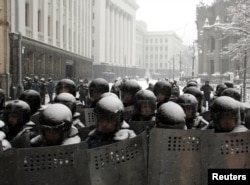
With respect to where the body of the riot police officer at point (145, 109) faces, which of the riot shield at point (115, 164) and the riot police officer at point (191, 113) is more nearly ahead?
the riot shield

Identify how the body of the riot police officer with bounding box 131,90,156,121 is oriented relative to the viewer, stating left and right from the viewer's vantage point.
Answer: facing the viewer

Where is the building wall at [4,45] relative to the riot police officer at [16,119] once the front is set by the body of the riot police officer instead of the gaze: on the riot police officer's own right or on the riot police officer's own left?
on the riot police officer's own right

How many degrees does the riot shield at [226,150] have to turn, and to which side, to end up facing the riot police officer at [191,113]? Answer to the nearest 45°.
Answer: approximately 180°

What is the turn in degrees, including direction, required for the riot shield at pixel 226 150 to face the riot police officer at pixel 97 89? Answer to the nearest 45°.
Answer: approximately 135° to its right

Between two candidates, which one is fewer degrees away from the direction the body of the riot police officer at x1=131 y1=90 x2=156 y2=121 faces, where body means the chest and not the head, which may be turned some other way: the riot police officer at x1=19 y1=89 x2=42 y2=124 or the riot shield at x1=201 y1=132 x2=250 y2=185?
the riot shield

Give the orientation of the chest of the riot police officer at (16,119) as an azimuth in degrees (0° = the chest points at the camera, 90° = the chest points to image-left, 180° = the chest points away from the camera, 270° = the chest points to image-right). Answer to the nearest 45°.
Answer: approximately 45°

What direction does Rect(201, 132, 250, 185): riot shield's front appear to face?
toward the camera

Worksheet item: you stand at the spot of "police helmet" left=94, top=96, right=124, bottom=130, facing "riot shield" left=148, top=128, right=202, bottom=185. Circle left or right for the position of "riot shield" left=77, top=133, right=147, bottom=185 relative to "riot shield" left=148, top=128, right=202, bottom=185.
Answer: right

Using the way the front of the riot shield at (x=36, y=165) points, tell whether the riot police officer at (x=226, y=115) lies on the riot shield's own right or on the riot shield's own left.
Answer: on the riot shield's own left

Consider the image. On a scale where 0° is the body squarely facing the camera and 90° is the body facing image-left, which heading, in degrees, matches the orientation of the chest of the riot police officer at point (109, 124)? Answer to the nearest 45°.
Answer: approximately 45°

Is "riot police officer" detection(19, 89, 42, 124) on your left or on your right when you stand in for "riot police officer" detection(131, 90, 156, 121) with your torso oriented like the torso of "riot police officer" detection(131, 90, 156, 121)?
on your right

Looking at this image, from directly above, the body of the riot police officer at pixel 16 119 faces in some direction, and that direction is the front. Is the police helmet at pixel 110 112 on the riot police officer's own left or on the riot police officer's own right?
on the riot police officer's own left

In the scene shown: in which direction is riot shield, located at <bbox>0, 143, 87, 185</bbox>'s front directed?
toward the camera

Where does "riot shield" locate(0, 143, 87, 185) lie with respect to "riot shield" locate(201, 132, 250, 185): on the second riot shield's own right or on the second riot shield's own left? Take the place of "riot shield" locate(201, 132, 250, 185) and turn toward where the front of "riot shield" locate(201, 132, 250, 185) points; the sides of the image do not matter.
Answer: on the second riot shield's own right
